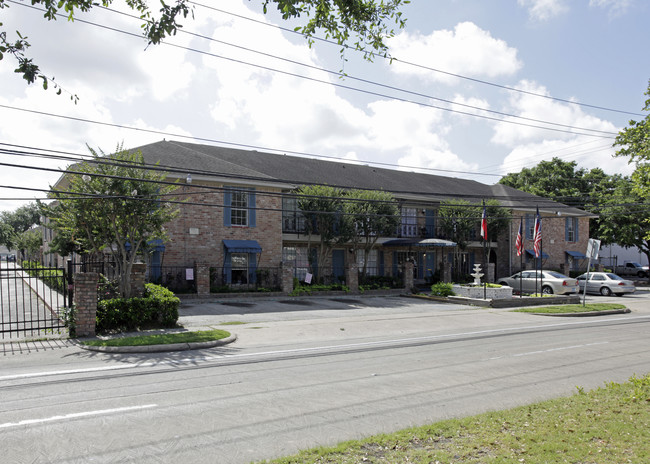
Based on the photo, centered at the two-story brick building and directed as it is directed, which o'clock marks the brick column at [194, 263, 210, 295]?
The brick column is roughly at 2 o'clock from the two-story brick building.

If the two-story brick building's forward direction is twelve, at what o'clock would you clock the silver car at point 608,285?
The silver car is roughly at 10 o'clock from the two-story brick building.

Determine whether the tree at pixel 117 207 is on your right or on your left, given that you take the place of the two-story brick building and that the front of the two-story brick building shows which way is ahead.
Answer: on your right

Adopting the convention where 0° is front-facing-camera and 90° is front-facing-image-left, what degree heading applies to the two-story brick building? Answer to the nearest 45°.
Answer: approximately 315°

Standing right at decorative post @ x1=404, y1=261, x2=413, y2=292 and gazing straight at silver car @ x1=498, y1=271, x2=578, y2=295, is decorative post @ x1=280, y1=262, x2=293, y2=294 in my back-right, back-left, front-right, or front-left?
back-right

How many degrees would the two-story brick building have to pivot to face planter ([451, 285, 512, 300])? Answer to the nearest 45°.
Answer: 0° — it already faces it

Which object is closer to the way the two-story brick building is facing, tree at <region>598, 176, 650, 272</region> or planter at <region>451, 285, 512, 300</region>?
the planter

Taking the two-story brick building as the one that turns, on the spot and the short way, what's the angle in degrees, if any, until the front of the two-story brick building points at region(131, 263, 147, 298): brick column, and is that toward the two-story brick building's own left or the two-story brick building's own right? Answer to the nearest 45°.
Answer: approximately 45° to the two-story brick building's own right

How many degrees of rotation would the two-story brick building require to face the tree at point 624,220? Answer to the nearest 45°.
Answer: approximately 90° to its left

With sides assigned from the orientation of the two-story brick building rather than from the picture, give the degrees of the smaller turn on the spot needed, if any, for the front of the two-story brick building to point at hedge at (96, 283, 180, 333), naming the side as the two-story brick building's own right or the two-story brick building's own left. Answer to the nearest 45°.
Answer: approximately 45° to the two-story brick building's own right

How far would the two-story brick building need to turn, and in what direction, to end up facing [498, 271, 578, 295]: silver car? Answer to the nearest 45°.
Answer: approximately 45° to its left
